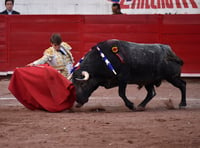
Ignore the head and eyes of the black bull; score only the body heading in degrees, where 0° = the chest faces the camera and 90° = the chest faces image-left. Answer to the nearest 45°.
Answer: approximately 90°
